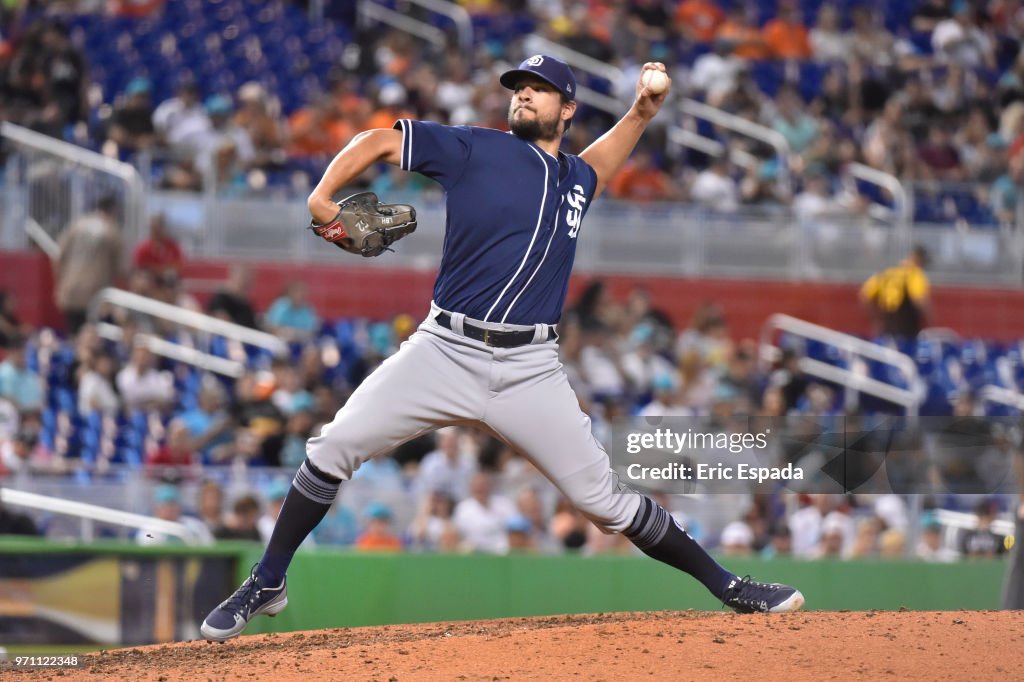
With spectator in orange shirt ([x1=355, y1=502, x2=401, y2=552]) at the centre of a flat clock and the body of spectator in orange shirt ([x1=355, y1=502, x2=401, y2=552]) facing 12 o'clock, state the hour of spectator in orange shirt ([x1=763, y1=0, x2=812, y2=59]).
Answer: spectator in orange shirt ([x1=763, y1=0, x2=812, y2=59]) is roughly at 7 o'clock from spectator in orange shirt ([x1=355, y1=502, x2=401, y2=552]).

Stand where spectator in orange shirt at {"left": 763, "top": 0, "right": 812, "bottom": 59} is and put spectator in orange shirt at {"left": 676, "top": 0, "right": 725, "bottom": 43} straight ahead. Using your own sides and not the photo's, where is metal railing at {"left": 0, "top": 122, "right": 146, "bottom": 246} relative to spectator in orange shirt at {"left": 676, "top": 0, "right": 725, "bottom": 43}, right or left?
left

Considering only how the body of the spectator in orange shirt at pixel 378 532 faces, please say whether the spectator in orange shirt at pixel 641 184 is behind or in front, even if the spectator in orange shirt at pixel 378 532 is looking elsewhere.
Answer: behind

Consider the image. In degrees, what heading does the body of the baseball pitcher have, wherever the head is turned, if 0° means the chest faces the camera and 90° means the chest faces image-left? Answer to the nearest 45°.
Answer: approximately 0°

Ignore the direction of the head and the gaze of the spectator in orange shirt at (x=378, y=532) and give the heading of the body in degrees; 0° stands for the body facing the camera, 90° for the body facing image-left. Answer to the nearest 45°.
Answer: approximately 0°

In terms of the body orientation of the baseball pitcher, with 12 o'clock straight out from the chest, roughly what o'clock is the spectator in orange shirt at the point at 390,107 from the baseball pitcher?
The spectator in orange shirt is roughly at 6 o'clock from the baseball pitcher.

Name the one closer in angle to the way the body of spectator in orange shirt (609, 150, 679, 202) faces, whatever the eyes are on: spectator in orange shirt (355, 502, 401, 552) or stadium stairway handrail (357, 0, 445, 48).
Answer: the spectator in orange shirt

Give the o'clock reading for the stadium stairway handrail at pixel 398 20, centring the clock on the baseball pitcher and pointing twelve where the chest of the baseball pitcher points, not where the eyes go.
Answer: The stadium stairway handrail is roughly at 6 o'clock from the baseball pitcher.

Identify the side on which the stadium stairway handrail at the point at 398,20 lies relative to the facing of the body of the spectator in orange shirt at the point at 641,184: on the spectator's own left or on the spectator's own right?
on the spectator's own right
